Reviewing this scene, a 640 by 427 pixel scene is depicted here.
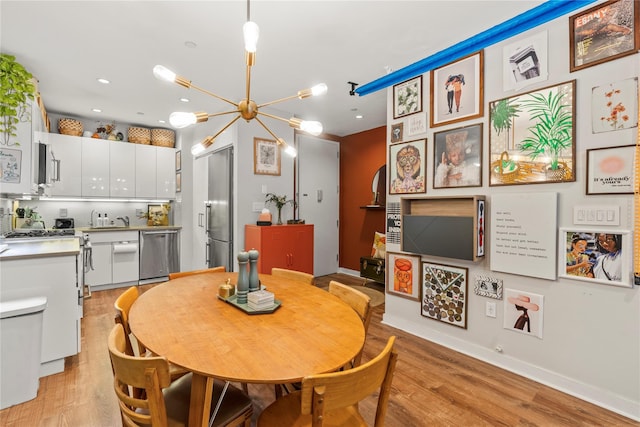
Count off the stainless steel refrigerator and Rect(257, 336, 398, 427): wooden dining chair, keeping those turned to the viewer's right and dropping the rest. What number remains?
0

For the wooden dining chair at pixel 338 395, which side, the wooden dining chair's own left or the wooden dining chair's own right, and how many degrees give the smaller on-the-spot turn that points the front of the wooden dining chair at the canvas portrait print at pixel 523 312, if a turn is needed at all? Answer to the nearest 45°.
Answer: approximately 90° to the wooden dining chair's own right

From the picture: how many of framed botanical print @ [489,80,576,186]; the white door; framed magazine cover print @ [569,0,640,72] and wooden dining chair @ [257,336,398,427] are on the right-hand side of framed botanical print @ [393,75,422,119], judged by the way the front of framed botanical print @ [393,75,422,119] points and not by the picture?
1

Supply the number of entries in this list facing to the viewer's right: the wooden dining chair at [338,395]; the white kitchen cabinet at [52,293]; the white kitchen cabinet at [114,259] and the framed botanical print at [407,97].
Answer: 1

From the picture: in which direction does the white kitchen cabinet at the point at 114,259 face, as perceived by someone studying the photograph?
facing the viewer

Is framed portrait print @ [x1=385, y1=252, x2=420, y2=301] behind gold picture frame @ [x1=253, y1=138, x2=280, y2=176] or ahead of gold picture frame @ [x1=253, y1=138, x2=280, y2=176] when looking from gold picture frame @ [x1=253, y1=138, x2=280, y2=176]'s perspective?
ahead

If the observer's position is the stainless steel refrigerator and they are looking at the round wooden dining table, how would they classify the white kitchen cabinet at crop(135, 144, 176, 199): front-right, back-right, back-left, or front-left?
back-right

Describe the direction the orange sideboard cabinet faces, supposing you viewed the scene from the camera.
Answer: facing the viewer and to the right of the viewer

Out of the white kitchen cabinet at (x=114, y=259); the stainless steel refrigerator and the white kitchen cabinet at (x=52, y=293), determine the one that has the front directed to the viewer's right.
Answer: the white kitchen cabinet at (x=52, y=293)

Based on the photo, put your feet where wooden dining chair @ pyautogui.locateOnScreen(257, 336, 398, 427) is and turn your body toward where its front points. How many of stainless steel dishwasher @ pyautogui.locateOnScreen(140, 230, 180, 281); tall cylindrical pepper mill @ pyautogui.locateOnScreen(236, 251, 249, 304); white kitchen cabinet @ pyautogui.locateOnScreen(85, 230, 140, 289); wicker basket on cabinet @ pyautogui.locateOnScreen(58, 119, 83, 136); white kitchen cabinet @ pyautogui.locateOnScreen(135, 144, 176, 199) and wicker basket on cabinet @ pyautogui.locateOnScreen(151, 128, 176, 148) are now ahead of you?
6

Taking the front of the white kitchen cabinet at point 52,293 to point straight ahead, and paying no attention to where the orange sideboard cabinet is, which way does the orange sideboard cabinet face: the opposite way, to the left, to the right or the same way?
to the right

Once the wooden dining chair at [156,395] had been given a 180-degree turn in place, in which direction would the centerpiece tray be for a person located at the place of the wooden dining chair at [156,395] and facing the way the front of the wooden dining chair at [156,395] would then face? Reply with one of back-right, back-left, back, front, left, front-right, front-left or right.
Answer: back

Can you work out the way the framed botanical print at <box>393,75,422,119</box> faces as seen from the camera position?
facing the viewer and to the left of the viewer

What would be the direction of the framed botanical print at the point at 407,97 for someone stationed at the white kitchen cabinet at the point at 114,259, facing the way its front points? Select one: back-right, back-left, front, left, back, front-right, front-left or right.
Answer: front-left

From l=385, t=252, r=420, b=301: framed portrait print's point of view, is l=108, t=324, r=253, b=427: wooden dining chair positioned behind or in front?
in front

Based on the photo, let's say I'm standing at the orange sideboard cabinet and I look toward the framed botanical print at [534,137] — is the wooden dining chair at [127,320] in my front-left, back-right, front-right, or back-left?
front-right

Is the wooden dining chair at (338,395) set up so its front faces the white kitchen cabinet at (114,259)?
yes

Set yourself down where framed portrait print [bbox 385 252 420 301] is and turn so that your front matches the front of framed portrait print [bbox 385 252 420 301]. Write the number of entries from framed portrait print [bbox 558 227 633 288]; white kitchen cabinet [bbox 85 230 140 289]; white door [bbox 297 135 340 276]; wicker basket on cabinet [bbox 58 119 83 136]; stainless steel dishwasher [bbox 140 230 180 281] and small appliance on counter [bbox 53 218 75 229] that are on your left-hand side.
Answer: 1

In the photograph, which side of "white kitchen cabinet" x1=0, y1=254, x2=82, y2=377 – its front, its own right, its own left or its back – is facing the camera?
right

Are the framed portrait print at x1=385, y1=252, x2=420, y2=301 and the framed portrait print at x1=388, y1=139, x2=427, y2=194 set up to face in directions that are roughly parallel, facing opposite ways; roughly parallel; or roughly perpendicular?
roughly parallel

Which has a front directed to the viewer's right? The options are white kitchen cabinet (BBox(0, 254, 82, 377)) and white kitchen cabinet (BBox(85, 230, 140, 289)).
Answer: white kitchen cabinet (BBox(0, 254, 82, 377))
